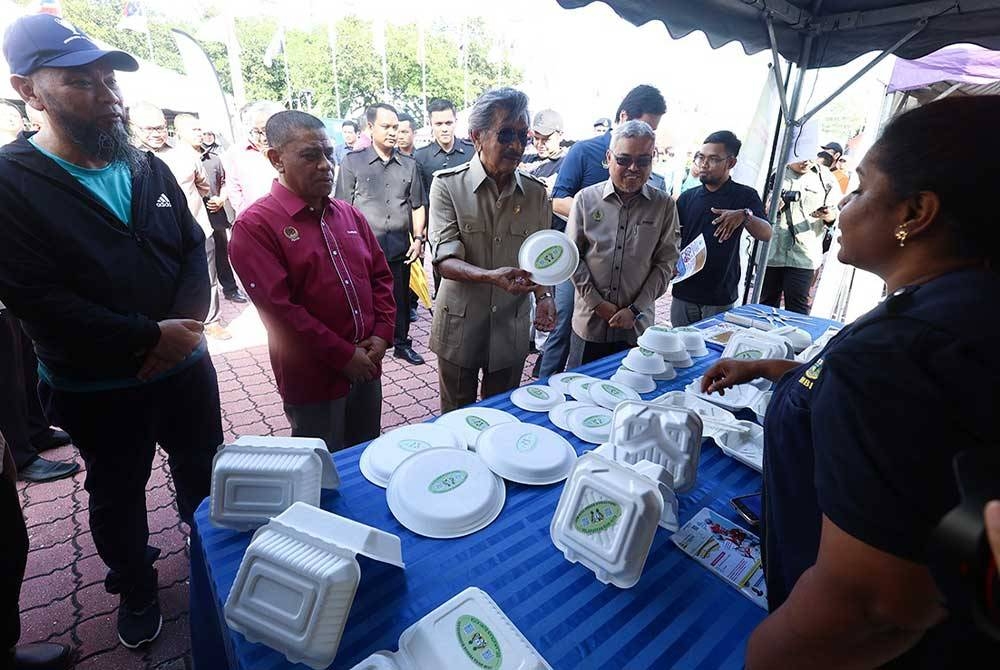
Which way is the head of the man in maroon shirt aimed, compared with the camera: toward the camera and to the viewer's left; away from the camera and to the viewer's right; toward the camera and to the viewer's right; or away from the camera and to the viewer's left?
toward the camera and to the viewer's right

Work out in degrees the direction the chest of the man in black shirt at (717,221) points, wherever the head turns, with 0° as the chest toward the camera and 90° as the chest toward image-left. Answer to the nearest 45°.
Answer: approximately 45°

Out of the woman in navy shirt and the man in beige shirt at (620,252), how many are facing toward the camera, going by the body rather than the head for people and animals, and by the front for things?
1

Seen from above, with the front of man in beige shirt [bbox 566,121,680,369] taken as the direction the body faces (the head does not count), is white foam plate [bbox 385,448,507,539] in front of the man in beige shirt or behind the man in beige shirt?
in front

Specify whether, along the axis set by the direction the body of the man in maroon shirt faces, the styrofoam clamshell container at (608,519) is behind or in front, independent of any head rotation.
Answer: in front

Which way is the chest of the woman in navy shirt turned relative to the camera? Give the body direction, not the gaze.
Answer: to the viewer's left

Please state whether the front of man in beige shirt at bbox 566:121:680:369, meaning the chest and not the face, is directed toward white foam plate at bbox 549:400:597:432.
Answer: yes
